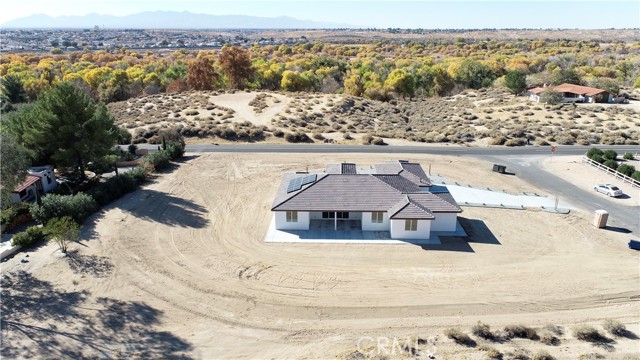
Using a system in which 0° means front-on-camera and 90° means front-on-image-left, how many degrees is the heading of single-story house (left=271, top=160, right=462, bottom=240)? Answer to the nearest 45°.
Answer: approximately 180°

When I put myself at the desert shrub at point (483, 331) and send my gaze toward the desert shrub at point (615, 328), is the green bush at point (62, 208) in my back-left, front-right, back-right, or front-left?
back-left

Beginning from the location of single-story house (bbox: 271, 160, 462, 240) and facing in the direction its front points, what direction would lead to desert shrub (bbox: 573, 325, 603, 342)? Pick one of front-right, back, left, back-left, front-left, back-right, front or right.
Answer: back-right

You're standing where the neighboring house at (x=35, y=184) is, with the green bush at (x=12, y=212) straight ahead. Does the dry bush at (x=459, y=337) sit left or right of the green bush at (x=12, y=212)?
left

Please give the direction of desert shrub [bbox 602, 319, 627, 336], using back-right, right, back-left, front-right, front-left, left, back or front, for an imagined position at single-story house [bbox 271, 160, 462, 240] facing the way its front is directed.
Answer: back-right

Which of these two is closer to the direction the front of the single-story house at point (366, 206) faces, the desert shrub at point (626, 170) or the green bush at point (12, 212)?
the desert shrub

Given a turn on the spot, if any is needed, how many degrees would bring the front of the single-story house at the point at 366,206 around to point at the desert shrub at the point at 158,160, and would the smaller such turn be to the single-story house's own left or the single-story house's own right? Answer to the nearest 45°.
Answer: approximately 45° to the single-story house's own left

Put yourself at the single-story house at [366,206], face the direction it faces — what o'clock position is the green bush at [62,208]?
The green bush is roughly at 9 o'clock from the single-story house.

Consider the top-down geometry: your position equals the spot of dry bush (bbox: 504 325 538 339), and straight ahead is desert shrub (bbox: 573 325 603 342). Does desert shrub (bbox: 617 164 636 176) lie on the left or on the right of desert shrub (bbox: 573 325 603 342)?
left
